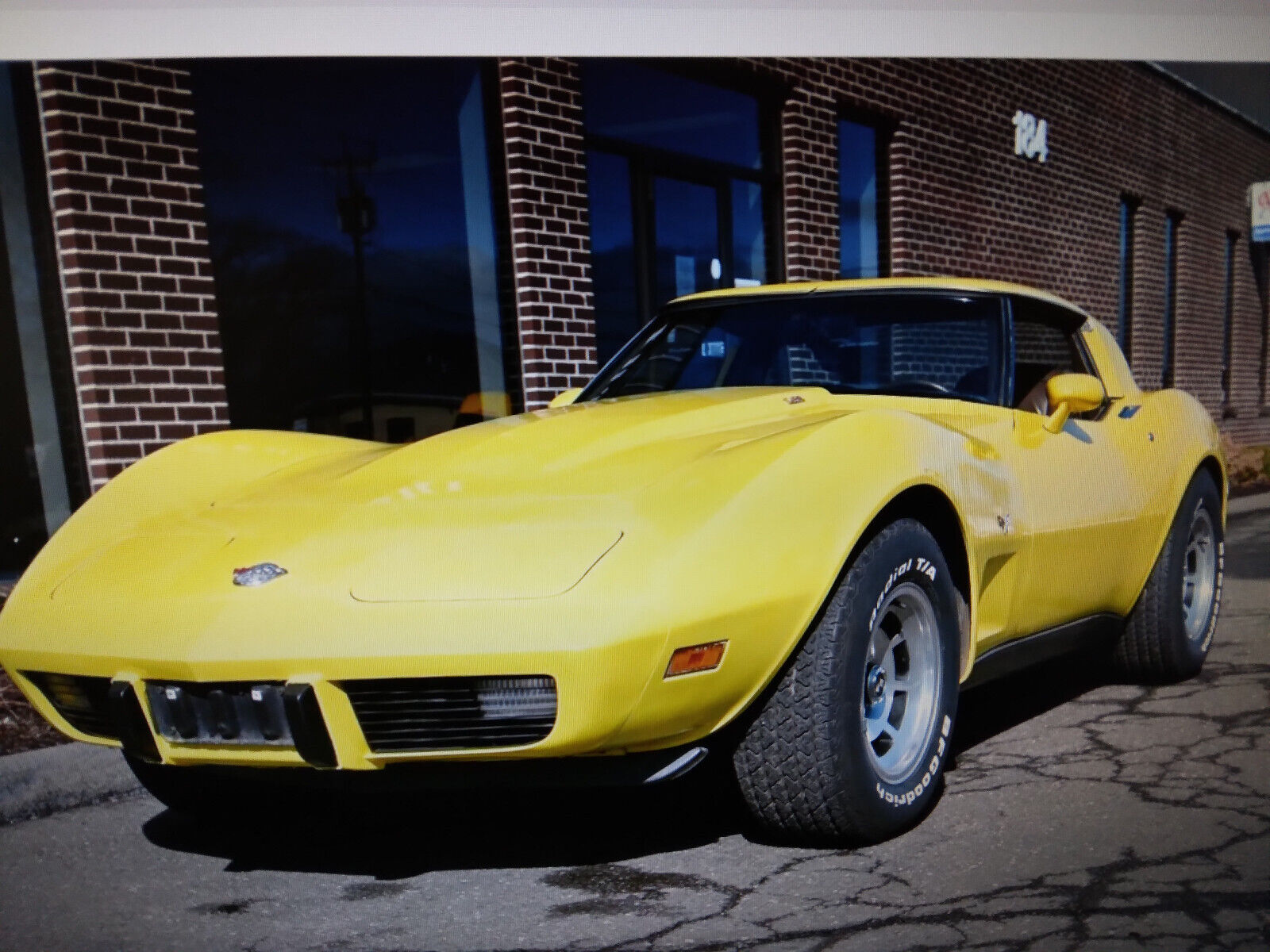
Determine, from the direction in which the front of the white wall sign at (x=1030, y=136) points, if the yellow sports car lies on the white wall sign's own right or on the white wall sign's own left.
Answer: on the white wall sign's own right

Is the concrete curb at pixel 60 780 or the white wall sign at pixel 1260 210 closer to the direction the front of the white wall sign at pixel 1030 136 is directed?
the concrete curb

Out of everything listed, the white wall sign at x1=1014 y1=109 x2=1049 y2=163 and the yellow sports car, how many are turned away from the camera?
0

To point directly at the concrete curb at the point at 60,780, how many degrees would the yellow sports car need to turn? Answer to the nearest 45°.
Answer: approximately 90° to its right

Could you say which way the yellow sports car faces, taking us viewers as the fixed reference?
facing the viewer and to the left of the viewer

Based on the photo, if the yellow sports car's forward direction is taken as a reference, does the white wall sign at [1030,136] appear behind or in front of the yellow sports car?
behind

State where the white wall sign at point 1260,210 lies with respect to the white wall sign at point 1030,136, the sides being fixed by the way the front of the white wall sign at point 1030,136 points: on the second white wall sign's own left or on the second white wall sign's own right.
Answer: on the second white wall sign's own left

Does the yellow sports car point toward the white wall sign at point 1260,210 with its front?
no

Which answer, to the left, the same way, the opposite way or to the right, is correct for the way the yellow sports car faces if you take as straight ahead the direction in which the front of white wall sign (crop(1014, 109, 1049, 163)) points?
to the right

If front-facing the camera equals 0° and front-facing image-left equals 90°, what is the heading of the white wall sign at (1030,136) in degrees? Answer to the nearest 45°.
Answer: approximately 315°

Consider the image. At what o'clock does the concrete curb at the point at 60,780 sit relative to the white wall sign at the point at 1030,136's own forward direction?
The concrete curb is roughly at 2 o'clock from the white wall sign.
